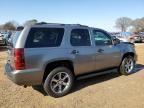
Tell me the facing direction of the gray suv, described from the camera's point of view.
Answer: facing away from the viewer and to the right of the viewer
